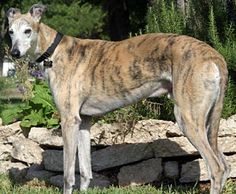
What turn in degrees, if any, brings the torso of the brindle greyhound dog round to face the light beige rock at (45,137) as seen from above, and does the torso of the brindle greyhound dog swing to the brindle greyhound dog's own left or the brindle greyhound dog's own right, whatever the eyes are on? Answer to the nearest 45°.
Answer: approximately 45° to the brindle greyhound dog's own right

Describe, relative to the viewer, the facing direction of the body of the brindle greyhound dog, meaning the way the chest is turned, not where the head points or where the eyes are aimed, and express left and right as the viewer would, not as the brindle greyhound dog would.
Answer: facing to the left of the viewer

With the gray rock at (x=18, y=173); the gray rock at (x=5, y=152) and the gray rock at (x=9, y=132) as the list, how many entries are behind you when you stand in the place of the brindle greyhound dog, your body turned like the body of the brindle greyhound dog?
0

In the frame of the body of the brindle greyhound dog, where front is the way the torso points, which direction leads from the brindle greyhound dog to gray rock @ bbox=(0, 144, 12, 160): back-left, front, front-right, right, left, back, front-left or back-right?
front-right

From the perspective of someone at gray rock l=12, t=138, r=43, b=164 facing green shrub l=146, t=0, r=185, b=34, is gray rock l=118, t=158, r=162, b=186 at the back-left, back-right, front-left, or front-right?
front-right

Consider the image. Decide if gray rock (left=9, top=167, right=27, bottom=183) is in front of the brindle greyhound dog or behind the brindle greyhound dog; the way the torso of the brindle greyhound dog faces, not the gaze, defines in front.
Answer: in front

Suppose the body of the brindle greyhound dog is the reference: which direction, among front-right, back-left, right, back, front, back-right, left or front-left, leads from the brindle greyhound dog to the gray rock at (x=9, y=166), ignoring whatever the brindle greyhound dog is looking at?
front-right

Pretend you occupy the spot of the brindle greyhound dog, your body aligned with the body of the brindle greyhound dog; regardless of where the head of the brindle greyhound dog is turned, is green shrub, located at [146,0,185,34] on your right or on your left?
on your right
